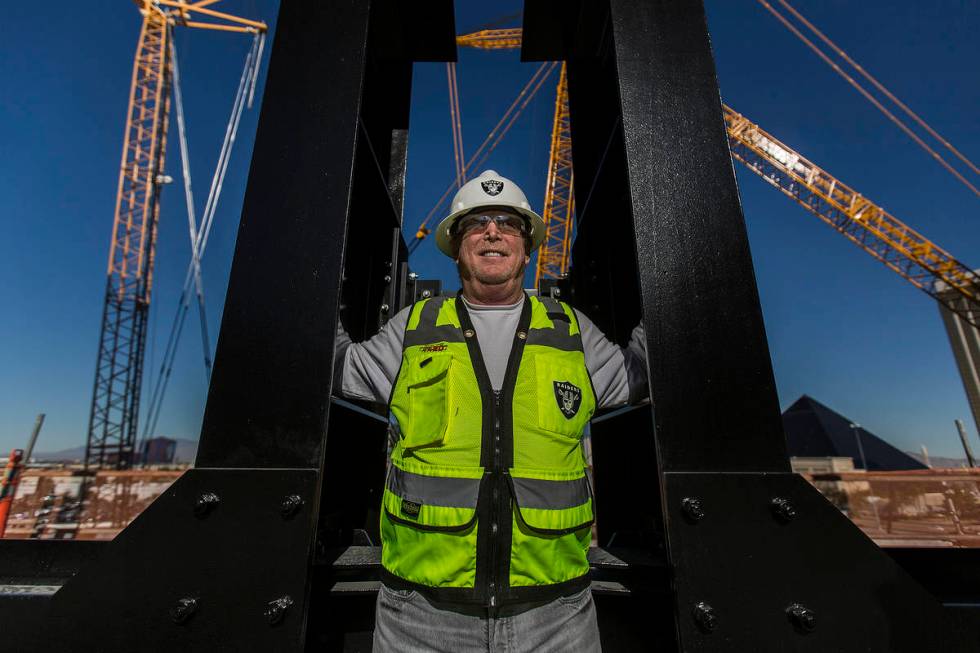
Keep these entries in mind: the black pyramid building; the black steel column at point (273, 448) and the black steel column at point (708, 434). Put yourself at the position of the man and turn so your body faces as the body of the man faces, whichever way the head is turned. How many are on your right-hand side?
1

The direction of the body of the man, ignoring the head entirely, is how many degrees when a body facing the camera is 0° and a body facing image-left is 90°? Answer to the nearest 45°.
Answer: approximately 0°

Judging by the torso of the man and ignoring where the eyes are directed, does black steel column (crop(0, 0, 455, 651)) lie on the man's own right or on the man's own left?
on the man's own right

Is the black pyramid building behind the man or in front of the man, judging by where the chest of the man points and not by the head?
behind

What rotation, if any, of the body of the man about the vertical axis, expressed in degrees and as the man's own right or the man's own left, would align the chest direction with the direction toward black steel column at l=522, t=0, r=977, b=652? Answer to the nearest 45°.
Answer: approximately 90° to the man's own left

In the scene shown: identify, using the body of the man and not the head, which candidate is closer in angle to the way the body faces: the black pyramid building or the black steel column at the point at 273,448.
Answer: the black steel column
